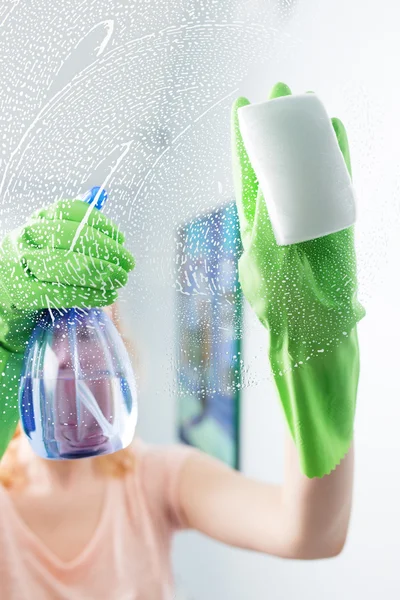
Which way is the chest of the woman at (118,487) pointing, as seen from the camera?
toward the camera
